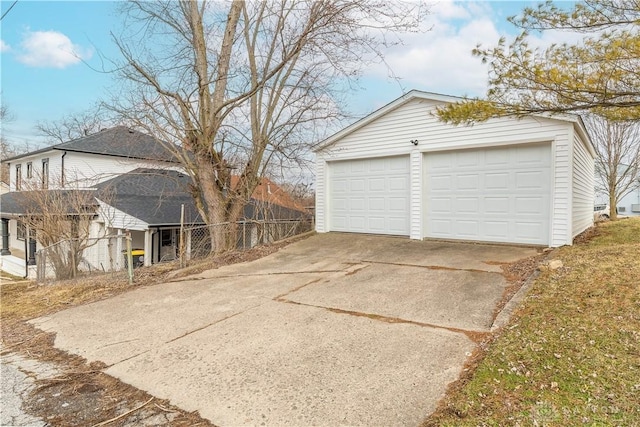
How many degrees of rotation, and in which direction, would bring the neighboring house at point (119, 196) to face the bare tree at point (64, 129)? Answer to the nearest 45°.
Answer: approximately 135° to its right

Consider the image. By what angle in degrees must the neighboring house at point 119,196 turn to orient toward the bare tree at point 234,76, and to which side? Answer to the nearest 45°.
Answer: approximately 45° to its left

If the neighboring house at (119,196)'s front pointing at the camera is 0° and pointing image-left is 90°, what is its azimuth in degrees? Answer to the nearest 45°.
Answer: approximately 45°

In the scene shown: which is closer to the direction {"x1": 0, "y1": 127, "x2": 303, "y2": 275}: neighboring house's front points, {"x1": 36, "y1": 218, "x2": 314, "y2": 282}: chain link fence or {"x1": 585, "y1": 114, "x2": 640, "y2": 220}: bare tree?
the chain link fence

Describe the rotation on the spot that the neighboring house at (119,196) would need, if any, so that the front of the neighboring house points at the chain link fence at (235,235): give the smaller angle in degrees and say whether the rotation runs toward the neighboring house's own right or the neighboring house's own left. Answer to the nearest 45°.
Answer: approximately 90° to the neighboring house's own left

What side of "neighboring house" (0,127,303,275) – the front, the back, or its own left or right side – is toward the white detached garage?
left

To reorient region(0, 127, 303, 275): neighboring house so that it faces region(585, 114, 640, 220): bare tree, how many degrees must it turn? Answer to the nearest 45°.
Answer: approximately 135° to its left
